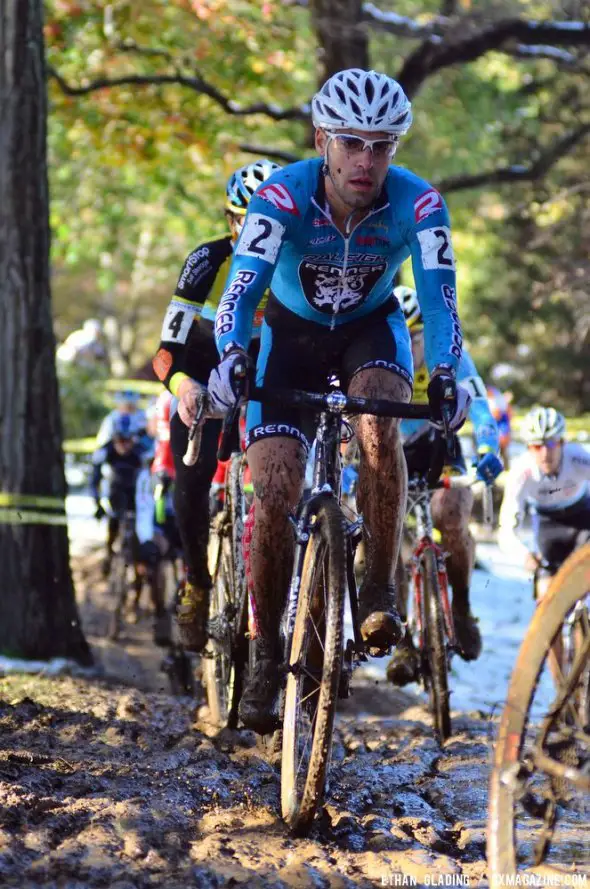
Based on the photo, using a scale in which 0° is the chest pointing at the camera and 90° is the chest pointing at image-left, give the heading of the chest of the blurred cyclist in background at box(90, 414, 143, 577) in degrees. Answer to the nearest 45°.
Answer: approximately 0°

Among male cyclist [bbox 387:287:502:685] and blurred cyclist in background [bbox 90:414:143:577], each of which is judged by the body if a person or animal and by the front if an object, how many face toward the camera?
2

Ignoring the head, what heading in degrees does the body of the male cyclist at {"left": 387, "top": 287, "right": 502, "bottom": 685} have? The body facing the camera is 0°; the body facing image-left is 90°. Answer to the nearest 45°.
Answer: approximately 0°

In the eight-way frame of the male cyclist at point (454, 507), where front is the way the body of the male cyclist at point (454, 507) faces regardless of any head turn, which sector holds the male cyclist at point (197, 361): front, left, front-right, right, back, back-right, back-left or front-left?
front-right

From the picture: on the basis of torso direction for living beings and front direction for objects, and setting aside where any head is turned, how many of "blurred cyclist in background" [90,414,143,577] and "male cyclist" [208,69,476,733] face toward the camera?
2

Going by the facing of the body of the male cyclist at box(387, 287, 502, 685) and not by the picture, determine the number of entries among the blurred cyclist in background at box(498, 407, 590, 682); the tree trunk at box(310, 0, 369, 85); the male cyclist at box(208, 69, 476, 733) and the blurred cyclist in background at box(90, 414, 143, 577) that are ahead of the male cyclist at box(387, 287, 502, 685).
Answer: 1

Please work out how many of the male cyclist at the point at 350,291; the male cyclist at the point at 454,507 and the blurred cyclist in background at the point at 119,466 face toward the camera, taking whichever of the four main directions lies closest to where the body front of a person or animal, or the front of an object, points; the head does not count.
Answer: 3
